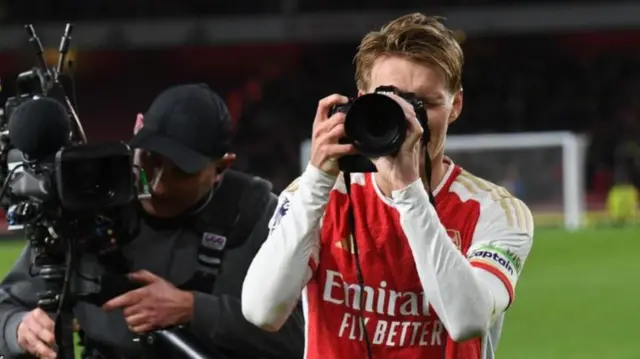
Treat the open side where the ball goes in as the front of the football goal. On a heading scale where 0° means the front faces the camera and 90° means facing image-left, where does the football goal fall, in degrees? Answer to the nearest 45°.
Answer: approximately 0°

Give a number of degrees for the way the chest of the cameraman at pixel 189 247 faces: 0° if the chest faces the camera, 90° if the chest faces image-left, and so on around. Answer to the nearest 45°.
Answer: approximately 45°

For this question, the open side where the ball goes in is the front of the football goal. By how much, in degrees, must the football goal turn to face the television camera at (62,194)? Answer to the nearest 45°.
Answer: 0° — it already faces it

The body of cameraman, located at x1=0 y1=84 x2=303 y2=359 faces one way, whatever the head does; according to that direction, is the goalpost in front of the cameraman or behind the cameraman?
behind

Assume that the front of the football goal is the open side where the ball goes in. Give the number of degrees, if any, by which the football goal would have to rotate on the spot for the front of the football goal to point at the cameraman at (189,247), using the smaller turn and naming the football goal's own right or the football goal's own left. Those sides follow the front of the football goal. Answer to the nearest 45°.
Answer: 0° — it already faces them
